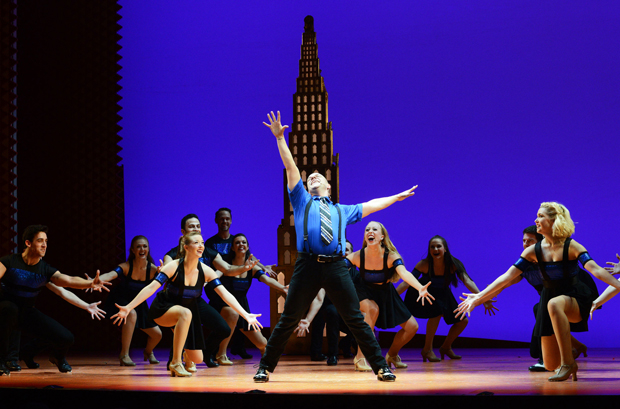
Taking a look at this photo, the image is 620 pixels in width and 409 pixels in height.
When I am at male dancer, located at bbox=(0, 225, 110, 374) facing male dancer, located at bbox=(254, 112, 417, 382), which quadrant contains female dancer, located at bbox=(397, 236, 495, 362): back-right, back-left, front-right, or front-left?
front-left

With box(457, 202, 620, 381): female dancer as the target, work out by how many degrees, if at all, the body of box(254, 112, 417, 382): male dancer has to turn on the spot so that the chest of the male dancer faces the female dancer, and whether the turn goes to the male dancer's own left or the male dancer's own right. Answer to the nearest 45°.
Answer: approximately 90° to the male dancer's own left

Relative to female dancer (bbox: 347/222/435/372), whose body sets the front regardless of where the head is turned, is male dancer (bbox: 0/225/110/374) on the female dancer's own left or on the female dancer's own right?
on the female dancer's own right

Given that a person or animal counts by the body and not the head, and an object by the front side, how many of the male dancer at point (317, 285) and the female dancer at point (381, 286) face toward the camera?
2

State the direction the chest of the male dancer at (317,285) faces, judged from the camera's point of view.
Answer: toward the camera

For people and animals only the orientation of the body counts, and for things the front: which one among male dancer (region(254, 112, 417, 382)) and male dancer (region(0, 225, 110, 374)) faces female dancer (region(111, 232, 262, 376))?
male dancer (region(0, 225, 110, 374))

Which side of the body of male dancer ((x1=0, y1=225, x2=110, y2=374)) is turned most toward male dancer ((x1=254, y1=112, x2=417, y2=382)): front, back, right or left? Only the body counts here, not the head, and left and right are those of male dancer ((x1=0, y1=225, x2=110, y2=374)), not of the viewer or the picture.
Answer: front

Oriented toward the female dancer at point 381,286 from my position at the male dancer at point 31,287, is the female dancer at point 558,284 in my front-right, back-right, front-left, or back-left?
front-right

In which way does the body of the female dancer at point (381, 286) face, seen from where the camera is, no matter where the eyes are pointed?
toward the camera

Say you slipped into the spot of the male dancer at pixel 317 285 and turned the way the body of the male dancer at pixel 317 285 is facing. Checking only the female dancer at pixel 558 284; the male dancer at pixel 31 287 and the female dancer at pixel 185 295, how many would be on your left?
1

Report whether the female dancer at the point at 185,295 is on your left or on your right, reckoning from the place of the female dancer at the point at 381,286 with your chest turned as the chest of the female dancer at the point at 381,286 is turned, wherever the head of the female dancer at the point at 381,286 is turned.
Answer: on your right

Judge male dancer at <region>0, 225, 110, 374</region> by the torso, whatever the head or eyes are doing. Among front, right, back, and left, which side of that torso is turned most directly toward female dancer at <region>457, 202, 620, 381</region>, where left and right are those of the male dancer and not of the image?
front

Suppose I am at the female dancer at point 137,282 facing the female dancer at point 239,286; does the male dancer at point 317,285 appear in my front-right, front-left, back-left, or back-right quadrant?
front-right

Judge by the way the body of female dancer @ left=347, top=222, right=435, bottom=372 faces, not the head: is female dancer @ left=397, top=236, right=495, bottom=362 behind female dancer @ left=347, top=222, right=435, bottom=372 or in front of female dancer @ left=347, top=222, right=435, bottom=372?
behind
